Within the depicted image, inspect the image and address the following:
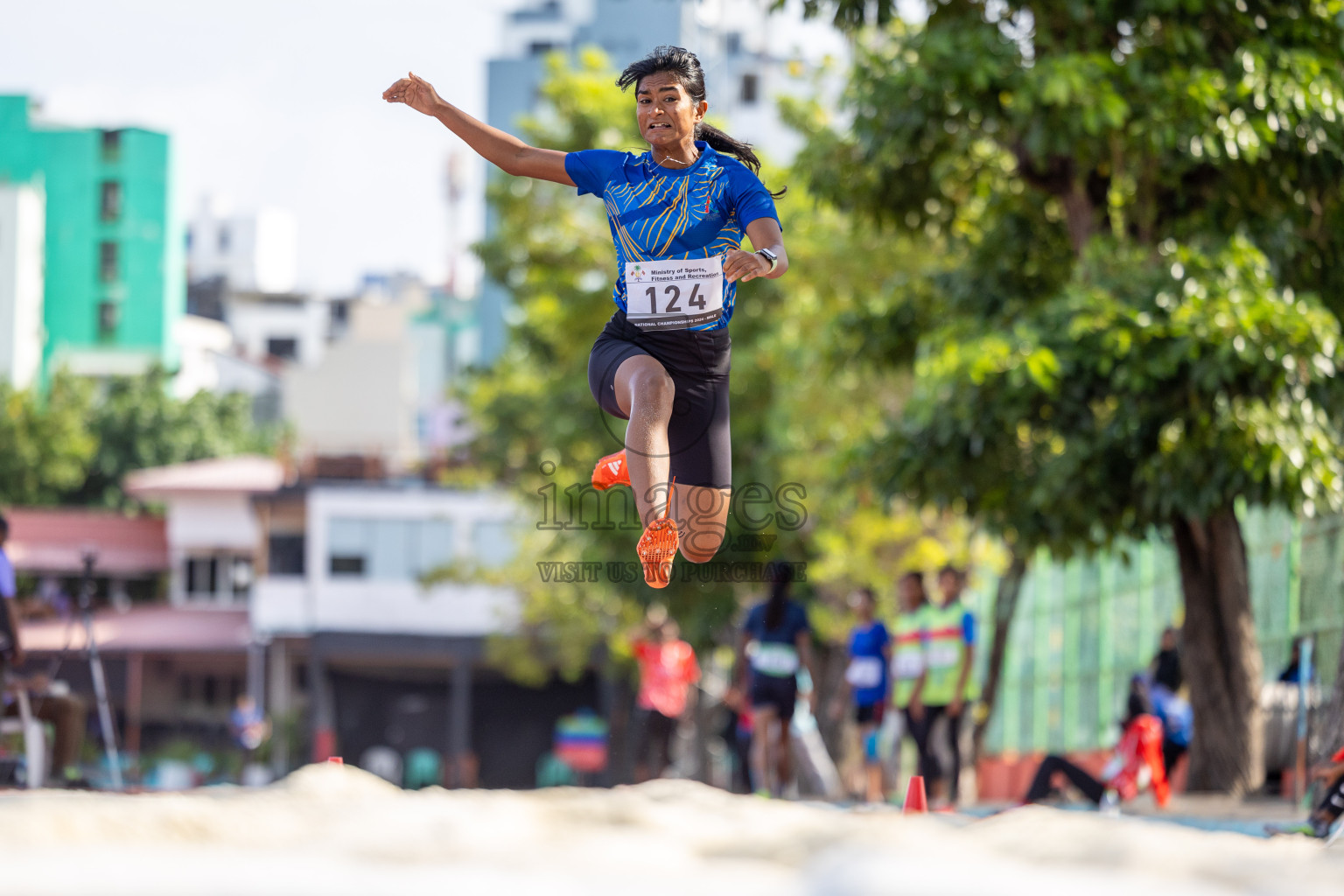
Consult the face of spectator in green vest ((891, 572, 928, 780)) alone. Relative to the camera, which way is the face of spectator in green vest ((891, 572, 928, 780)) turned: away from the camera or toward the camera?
toward the camera

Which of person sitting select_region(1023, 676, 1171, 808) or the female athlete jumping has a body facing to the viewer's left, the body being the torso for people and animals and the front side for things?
the person sitting

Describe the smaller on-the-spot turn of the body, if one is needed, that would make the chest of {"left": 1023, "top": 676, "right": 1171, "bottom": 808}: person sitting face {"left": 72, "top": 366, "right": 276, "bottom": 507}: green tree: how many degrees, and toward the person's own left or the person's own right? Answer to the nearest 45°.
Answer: approximately 45° to the person's own right

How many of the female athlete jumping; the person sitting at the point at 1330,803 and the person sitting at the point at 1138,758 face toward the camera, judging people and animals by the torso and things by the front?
1

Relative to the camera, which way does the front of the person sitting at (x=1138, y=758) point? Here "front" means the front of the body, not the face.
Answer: to the viewer's left

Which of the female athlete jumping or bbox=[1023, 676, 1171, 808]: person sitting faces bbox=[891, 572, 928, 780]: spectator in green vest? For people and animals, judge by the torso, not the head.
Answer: the person sitting

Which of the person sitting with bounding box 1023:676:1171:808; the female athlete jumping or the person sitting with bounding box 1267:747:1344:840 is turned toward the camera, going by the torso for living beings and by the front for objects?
the female athlete jumping

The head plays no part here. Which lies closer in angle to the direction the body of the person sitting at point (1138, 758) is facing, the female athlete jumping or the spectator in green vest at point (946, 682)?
the spectator in green vest

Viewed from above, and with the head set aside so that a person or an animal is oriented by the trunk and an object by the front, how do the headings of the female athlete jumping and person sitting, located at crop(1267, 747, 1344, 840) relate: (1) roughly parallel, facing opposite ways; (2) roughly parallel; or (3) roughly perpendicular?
roughly perpendicular

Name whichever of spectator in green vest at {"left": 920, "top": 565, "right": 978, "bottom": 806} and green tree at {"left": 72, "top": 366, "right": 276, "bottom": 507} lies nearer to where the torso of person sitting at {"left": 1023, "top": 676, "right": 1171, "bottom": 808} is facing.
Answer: the spectator in green vest

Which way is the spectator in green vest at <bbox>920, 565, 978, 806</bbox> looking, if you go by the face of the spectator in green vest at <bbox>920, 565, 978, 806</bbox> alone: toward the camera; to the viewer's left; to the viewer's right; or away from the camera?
toward the camera

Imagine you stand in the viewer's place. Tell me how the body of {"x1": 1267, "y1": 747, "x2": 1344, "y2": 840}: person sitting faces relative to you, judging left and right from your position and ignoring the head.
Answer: facing to the left of the viewer

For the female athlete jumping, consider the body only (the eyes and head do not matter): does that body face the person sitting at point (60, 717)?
no

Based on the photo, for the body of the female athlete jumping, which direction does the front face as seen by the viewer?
toward the camera

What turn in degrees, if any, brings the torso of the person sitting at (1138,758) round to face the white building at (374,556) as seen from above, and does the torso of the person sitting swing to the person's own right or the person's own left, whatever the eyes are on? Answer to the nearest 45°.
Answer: approximately 45° to the person's own right

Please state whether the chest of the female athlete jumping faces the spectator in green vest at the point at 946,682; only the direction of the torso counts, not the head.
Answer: no

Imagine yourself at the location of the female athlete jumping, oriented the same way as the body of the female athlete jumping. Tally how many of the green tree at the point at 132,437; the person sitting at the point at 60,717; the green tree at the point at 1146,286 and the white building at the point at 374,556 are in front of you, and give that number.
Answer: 0
